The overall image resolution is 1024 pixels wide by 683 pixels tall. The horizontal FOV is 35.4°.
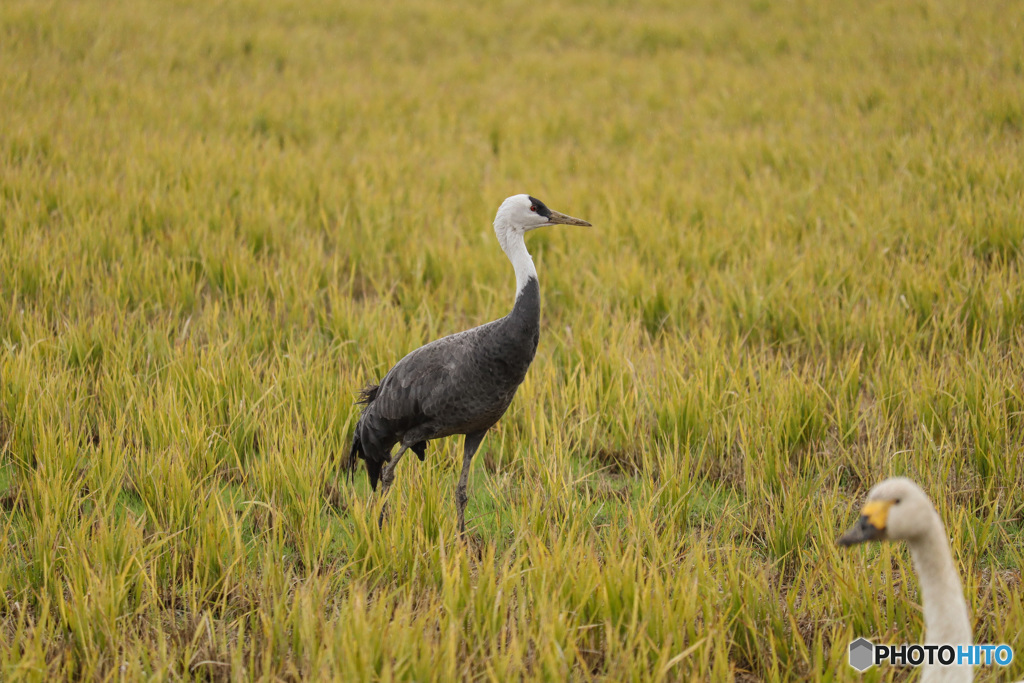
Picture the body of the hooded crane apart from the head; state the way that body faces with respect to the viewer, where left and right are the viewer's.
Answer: facing to the right of the viewer
